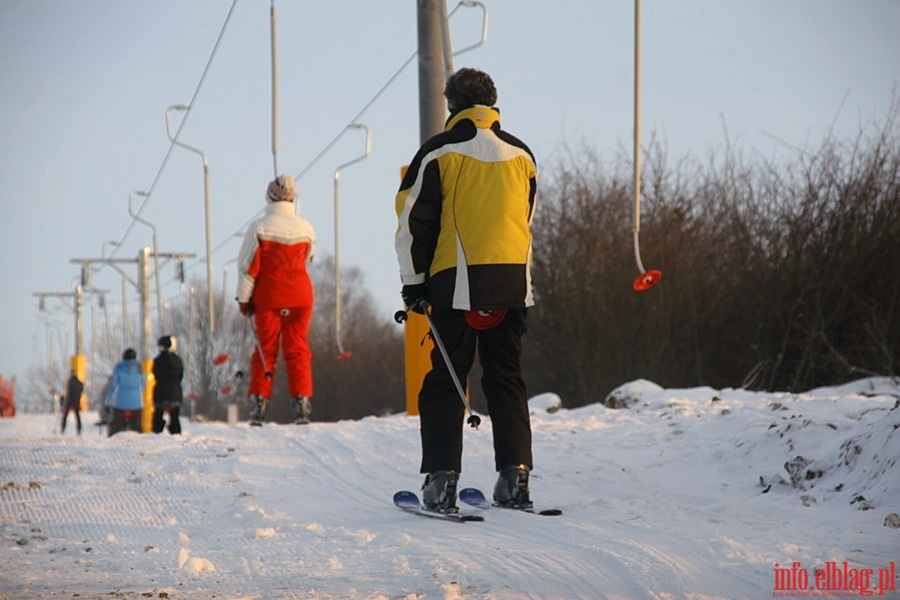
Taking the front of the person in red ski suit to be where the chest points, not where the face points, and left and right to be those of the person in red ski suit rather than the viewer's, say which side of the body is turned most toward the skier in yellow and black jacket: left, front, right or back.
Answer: back

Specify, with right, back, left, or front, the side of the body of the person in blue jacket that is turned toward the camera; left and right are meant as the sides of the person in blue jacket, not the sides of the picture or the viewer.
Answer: back

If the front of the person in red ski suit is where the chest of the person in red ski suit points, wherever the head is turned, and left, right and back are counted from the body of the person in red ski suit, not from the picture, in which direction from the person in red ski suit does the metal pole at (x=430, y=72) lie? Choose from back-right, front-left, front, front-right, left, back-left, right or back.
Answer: back-right

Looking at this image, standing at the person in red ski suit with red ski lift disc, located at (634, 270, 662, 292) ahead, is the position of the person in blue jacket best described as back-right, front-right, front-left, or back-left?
back-left

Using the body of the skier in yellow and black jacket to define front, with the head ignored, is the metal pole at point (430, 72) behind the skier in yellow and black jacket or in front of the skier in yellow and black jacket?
in front

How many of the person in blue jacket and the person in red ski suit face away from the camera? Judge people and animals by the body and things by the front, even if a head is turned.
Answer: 2

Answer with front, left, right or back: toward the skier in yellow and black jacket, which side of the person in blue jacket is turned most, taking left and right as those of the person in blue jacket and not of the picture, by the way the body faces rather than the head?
back

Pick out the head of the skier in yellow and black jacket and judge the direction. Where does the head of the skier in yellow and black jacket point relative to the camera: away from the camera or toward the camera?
away from the camera

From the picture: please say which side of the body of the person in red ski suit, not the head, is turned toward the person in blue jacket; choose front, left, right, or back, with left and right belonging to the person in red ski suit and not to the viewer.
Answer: front

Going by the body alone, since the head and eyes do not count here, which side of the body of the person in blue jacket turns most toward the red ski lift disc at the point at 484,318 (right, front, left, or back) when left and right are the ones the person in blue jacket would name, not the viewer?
back

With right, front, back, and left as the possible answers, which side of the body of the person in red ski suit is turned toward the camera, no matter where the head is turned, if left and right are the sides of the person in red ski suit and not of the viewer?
back

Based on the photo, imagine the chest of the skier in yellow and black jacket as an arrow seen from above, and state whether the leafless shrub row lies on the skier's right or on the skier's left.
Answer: on the skier's right

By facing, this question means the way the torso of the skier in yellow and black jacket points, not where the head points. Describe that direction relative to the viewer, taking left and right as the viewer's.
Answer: facing away from the viewer and to the left of the viewer

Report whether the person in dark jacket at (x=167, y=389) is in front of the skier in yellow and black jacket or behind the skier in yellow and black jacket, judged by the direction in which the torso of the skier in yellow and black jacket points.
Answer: in front
